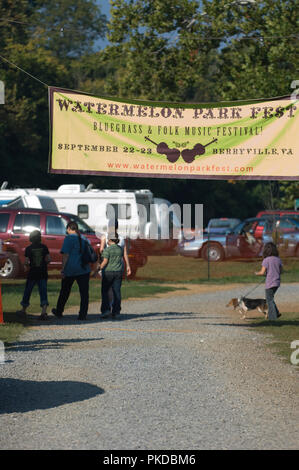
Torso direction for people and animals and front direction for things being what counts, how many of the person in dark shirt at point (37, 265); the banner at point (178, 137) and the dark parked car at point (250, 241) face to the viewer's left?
1

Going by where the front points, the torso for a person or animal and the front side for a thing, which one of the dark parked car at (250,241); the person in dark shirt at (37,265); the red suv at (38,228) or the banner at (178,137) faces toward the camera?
the banner

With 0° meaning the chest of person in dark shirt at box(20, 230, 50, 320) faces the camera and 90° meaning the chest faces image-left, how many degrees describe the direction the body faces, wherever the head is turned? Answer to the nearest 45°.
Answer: approximately 180°

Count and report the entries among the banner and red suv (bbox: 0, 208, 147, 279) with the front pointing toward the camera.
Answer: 1

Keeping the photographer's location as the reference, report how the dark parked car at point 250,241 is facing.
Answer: facing to the left of the viewer

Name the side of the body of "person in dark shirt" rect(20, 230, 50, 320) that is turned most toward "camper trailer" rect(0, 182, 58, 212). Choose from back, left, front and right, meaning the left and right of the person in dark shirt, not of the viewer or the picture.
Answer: front

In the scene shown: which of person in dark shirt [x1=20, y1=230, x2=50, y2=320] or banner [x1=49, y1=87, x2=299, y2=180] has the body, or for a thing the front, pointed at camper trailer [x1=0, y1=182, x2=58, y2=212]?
the person in dark shirt

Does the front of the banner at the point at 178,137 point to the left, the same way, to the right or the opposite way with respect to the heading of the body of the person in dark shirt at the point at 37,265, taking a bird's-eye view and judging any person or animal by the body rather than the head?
the opposite way

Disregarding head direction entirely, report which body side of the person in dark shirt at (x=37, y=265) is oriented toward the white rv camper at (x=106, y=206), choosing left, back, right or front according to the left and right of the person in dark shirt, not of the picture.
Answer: front

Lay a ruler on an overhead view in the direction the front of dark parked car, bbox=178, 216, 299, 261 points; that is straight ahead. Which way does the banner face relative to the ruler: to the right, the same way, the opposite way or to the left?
to the left

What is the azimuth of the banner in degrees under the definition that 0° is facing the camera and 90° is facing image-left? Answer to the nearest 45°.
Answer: approximately 0°

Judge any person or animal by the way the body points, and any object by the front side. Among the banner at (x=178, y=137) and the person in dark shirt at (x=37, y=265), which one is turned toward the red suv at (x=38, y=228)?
the person in dark shirt
